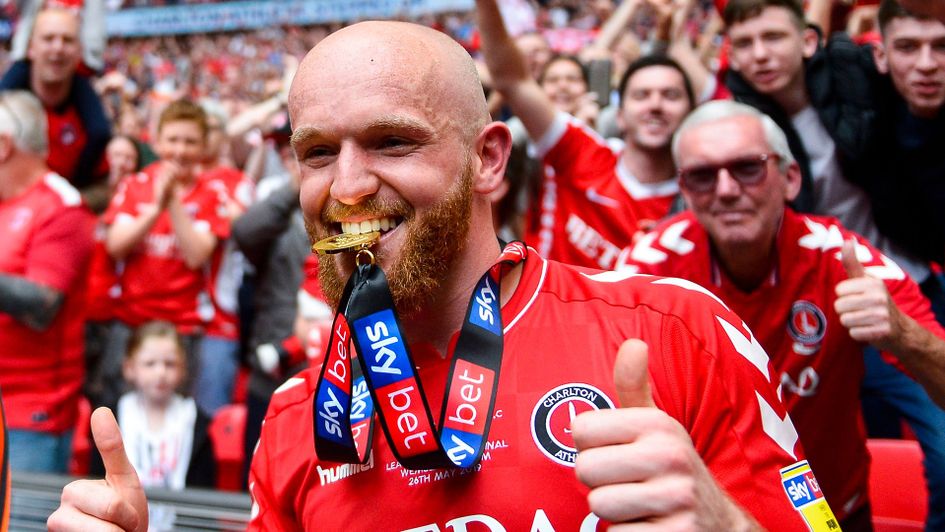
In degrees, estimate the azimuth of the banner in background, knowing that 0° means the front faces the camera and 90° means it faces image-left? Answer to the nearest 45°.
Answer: approximately 0°

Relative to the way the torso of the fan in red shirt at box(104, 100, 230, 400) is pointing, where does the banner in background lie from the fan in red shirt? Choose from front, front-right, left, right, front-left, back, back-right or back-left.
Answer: back

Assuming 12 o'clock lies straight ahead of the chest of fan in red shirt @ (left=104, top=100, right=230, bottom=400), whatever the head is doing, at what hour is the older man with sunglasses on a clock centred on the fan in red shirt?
The older man with sunglasses is roughly at 11 o'clock from the fan in red shirt.

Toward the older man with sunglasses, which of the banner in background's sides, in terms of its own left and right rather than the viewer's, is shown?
front

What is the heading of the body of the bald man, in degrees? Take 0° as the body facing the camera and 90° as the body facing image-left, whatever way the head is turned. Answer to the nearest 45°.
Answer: approximately 45°

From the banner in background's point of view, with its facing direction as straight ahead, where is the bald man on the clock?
The bald man is roughly at 12 o'clock from the banner in background.
